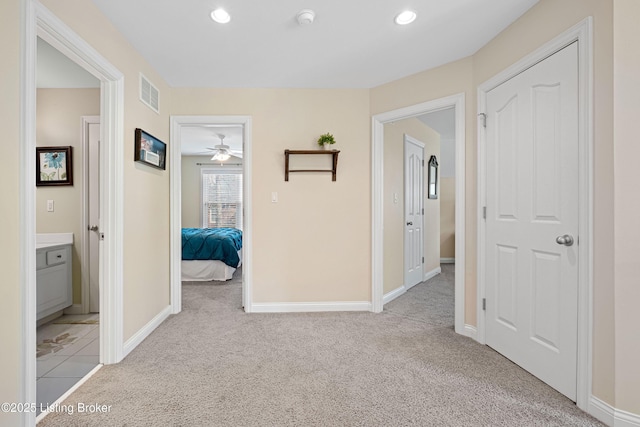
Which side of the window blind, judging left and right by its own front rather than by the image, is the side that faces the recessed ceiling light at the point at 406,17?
front

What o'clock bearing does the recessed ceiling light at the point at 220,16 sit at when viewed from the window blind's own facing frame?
The recessed ceiling light is roughly at 12 o'clock from the window blind.

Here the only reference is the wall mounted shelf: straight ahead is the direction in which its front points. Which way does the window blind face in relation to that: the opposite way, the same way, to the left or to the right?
the same way

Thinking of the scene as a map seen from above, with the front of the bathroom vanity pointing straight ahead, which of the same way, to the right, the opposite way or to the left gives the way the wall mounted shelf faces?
to the right

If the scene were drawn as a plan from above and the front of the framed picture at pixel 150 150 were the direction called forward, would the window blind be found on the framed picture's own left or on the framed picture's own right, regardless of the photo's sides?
on the framed picture's own left

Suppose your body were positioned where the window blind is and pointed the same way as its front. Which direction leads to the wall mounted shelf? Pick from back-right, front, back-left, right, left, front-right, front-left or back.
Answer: front

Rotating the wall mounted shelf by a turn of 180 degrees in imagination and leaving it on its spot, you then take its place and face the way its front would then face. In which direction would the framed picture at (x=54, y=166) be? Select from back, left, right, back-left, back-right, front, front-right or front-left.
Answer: left

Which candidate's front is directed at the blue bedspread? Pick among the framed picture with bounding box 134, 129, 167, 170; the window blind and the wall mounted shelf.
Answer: the window blind

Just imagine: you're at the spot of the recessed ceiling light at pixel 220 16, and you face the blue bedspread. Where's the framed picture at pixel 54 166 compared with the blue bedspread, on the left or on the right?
left

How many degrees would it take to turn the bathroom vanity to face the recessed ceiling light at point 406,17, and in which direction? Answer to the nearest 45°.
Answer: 0° — it already faces it

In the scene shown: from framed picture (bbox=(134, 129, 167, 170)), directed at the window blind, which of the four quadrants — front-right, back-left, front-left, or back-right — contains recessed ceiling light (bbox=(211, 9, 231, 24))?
back-right

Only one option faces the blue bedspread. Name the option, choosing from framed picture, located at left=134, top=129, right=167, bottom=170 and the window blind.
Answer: the window blind

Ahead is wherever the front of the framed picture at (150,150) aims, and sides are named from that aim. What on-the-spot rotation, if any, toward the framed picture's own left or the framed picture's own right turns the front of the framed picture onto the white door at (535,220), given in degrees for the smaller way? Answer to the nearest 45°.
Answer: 0° — it already faces it

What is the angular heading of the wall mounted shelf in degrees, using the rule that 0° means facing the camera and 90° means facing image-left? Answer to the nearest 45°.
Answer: approximately 0°

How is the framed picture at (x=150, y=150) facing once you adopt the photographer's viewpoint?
facing the viewer and to the right of the viewer

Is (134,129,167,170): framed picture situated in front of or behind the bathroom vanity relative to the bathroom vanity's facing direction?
in front

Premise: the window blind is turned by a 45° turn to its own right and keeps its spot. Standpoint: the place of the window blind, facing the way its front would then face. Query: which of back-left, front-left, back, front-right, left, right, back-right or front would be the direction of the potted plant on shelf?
front-left

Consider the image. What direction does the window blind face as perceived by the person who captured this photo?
facing the viewer

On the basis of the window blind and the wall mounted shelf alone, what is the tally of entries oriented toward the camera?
2
